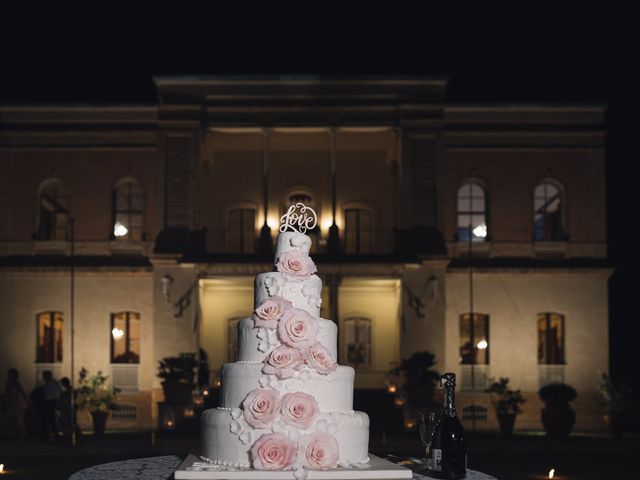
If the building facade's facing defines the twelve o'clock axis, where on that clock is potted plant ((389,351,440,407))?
The potted plant is roughly at 11 o'clock from the building facade.

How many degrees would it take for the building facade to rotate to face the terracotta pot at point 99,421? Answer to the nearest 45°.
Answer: approximately 45° to its right

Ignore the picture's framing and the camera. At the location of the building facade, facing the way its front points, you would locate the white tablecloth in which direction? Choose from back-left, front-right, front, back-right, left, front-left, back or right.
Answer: front

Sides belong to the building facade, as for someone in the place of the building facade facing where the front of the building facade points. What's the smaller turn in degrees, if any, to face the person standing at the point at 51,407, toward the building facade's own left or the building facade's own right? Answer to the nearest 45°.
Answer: approximately 45° to the building facade's own right

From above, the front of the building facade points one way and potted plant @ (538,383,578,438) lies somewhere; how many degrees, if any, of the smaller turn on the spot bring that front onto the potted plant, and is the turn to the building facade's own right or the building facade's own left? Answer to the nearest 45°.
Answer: approximately 45° to the building facade's own left

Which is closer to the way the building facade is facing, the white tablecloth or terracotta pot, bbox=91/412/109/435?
the white tablecloth

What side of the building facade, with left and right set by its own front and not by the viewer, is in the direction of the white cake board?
front

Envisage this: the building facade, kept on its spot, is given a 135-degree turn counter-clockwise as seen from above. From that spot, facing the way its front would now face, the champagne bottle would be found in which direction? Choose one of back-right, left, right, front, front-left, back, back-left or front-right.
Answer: back-right

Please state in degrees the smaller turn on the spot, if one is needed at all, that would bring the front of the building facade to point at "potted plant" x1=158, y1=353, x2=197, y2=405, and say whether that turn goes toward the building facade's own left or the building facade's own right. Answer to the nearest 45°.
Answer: approximately 45° to the building facade's own right

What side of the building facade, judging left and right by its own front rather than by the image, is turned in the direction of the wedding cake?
front

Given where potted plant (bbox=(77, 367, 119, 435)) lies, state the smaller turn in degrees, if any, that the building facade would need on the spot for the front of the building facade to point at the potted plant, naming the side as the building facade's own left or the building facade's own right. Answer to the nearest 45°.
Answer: approximately 45° to the building facade's own right

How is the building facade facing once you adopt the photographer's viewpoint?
facing the viewer
